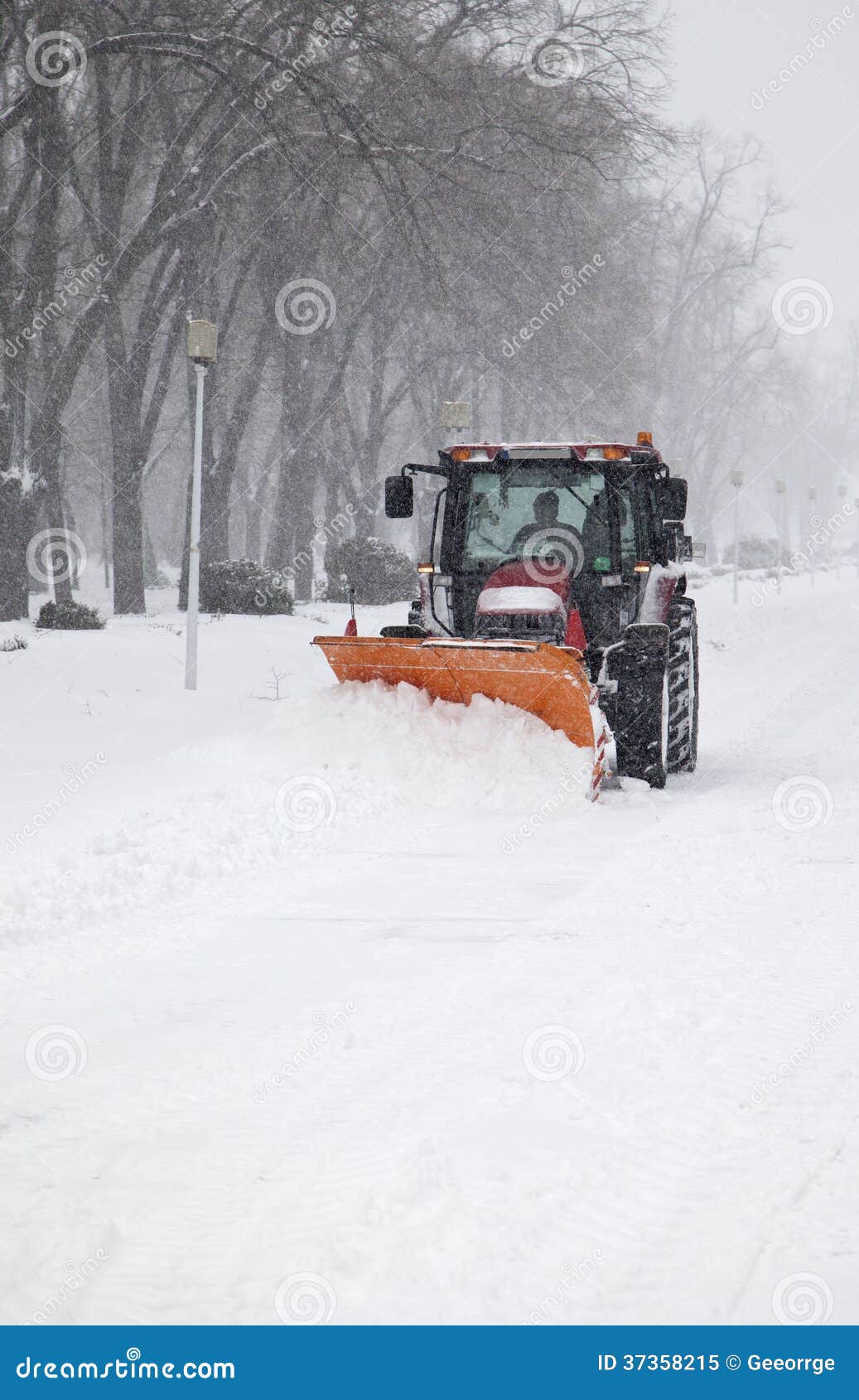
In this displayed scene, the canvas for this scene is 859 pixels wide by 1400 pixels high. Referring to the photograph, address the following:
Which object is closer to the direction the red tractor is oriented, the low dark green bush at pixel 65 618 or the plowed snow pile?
the plowed snow pile

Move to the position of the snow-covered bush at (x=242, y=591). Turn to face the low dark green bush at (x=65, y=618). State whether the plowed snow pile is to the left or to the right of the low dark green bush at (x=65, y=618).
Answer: left

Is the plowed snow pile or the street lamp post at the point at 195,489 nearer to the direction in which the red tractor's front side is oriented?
the plowed snow pile

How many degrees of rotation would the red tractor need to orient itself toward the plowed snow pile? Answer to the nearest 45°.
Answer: approximately 45° to its right

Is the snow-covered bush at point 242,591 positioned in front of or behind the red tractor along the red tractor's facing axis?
behind

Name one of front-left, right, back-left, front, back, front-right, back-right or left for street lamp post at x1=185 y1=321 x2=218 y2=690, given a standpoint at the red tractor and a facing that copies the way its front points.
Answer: back-right

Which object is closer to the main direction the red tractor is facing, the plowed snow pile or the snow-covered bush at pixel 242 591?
the plowed snow pile

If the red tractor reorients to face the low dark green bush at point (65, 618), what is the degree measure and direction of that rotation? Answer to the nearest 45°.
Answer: approximately 135° to its right

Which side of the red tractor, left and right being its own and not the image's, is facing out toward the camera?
front

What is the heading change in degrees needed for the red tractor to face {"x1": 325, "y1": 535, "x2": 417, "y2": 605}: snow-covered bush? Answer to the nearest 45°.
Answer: approximately 180°

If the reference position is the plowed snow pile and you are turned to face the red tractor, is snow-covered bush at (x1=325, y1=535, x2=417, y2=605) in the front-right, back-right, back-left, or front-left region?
front-left

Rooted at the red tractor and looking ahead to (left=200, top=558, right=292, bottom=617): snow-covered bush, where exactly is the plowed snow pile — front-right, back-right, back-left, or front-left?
back-left
